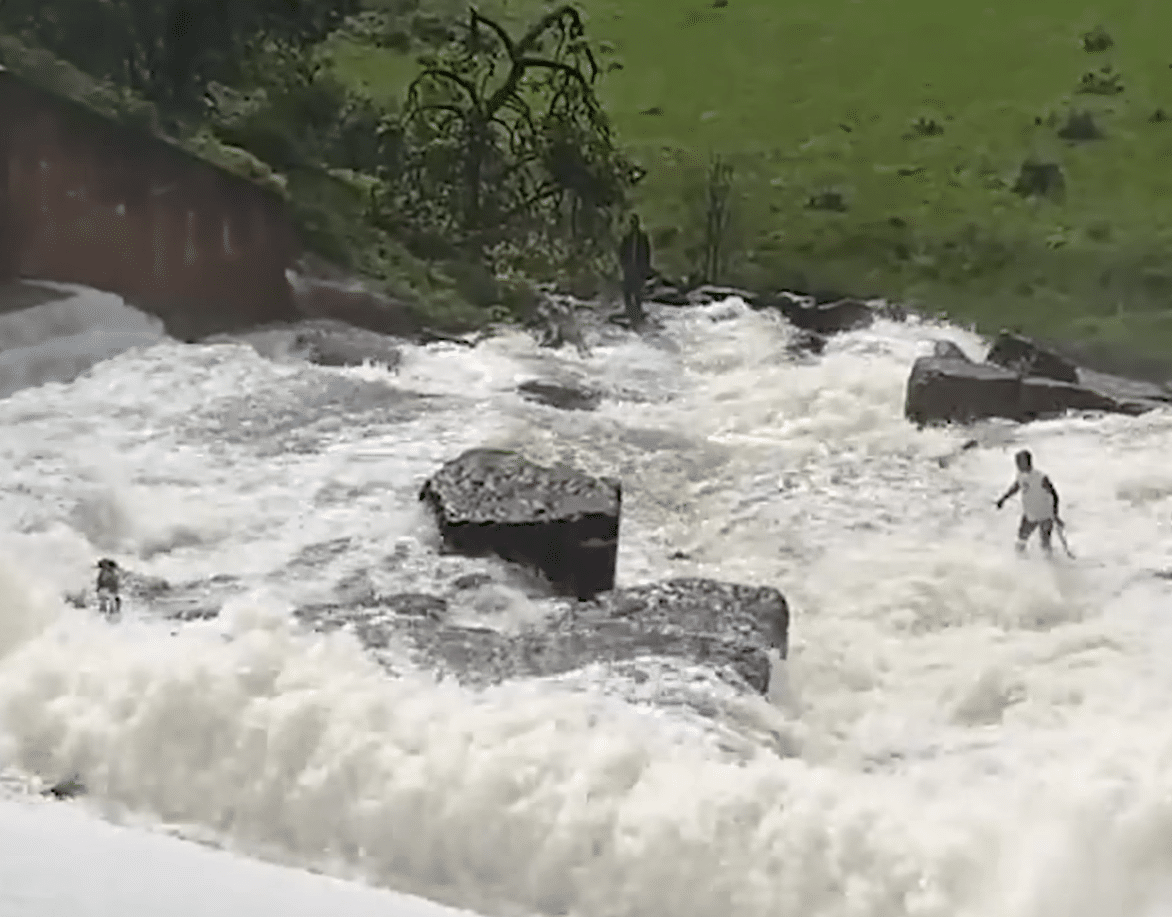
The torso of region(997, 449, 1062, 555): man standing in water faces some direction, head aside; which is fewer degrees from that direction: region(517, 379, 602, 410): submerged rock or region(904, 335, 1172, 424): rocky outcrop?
the submerged rock

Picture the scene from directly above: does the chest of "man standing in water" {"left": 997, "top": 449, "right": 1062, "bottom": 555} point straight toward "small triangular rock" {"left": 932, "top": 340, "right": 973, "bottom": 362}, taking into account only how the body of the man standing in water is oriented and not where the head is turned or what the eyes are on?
no

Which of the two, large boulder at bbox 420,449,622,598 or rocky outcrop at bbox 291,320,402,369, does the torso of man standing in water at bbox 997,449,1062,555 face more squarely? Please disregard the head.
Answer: the large boulder

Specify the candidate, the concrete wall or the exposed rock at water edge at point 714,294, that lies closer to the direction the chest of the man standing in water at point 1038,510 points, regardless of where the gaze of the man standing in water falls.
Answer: the concrete wall

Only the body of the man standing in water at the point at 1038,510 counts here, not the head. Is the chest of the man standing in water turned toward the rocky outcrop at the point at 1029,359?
no

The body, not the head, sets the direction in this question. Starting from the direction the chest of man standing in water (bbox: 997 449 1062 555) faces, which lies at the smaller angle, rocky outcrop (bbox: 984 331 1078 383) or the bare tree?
the bare tree

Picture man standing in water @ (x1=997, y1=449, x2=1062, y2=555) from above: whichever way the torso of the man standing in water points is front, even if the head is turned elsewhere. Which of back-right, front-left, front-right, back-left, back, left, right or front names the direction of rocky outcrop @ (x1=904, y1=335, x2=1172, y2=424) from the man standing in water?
back-right

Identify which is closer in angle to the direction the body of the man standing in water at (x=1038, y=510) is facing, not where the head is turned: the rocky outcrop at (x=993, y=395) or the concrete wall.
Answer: the concrete wall

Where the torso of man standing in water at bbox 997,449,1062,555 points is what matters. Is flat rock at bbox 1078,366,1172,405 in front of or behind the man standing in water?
behind

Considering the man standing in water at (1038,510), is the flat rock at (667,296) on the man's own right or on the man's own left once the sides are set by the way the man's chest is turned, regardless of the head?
on the man's own right

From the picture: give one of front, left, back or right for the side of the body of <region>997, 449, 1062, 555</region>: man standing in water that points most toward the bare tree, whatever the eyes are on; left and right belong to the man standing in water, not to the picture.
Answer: right

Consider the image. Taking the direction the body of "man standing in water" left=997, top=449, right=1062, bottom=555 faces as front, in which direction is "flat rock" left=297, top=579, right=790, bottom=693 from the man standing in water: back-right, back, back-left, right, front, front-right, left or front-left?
front

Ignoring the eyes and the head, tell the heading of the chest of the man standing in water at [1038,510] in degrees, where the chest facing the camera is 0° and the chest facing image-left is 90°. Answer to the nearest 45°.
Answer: approximately 45°

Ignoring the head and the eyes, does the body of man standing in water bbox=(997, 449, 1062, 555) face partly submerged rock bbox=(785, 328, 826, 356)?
no
